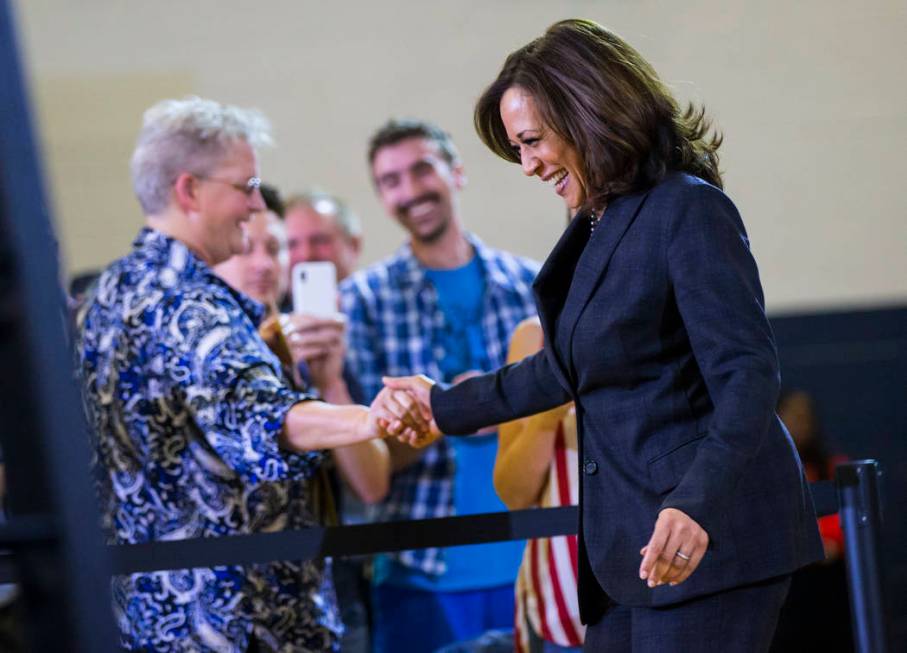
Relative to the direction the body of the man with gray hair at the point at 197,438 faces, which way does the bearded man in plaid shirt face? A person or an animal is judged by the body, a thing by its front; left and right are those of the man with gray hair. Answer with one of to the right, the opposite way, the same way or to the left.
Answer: to the right

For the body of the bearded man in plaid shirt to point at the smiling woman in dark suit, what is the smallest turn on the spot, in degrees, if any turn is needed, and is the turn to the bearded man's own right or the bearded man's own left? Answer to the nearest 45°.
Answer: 0° — they already face them

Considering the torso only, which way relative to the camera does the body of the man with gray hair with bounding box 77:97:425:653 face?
to the viewer's right

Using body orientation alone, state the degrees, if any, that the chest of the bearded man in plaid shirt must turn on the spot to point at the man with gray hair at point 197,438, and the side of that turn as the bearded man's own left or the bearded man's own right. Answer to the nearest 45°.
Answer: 0° — they already face them

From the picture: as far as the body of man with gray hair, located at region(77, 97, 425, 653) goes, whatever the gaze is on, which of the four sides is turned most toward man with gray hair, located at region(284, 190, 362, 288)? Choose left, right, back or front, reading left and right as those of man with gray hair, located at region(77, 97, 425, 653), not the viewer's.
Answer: left

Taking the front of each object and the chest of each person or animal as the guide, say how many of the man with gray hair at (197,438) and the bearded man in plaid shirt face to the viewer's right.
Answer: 1

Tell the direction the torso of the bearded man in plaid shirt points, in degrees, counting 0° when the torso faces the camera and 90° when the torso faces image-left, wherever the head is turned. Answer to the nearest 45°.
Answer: approximately 0°

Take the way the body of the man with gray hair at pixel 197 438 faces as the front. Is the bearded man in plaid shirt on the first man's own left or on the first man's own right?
on the first man's own left

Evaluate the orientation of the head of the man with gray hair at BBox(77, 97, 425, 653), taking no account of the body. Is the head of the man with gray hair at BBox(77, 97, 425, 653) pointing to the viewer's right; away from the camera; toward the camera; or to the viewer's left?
to the viewer's right

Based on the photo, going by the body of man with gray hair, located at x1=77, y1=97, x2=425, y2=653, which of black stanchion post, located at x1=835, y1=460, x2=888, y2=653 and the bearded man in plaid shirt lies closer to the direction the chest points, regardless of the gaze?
the black stanchion post
